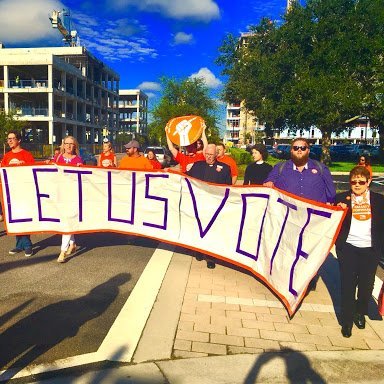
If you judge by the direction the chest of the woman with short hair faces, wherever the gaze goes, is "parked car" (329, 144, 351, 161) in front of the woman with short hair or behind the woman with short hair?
behind

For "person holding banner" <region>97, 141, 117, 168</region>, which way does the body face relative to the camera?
toward the camera

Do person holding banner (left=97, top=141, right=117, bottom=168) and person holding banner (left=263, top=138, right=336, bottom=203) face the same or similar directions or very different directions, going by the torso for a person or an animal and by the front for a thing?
same or similar directions

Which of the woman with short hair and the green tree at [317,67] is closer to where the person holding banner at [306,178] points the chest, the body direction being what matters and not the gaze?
the woman with short hair

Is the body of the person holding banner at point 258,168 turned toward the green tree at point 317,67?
no

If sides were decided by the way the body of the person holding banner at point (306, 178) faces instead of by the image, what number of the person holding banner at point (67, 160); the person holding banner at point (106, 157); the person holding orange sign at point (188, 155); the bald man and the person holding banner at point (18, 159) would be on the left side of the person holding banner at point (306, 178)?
0

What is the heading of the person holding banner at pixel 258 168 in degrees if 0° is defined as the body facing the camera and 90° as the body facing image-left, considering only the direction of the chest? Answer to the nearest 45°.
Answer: approximately 45°

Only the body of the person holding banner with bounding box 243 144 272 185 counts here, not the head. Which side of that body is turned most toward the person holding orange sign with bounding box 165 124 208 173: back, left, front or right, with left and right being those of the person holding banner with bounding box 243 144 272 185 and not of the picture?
right

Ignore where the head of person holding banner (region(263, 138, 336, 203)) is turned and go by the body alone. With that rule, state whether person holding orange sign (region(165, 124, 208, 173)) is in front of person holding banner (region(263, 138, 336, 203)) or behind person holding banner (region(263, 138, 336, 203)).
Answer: behind

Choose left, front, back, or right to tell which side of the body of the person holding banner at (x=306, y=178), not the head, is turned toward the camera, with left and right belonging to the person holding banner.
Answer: front

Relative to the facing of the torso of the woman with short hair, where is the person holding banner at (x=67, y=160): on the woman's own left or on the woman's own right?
on the woman's own right

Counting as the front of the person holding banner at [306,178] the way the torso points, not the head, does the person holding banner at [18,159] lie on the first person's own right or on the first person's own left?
on the first person's own right

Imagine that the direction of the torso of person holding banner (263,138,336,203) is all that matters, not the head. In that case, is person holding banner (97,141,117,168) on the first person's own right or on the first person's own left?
on the first person's own right

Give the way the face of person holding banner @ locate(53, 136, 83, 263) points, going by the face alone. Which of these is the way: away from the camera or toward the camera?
toward the camera

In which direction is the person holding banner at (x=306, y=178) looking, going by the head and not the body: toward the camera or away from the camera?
toward the camera
